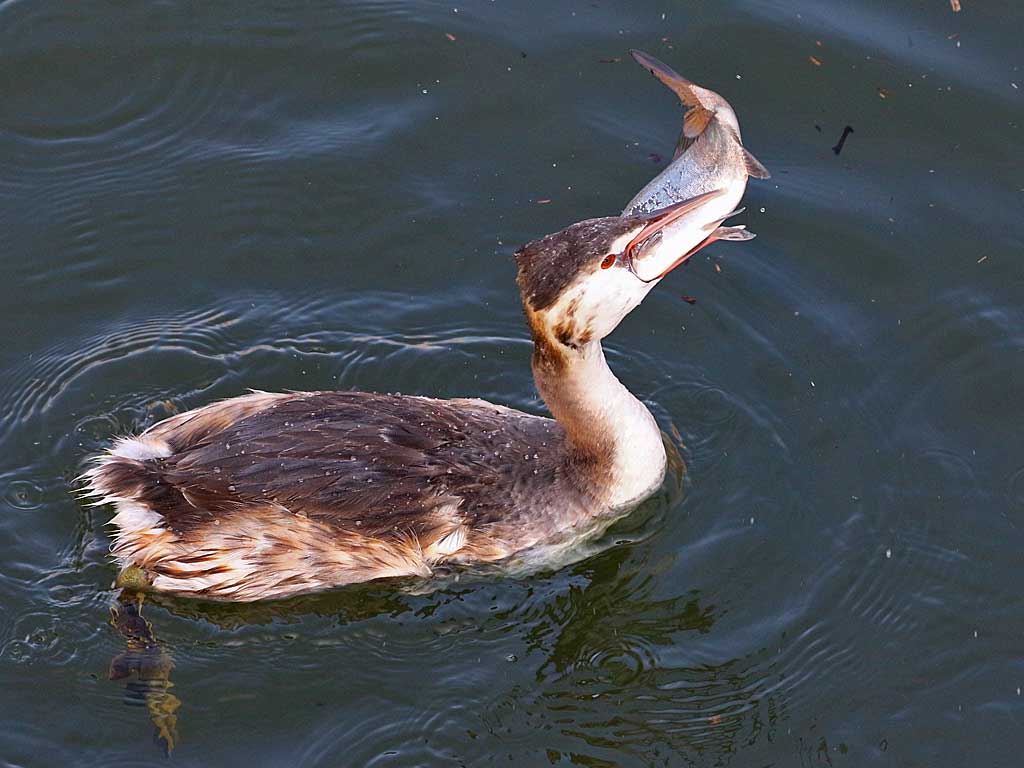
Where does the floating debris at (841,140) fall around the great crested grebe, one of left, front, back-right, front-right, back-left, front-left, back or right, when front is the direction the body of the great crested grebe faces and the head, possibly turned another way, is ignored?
front-left

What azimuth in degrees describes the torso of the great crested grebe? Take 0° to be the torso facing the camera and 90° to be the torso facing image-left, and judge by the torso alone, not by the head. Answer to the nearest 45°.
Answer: approximately 270°
